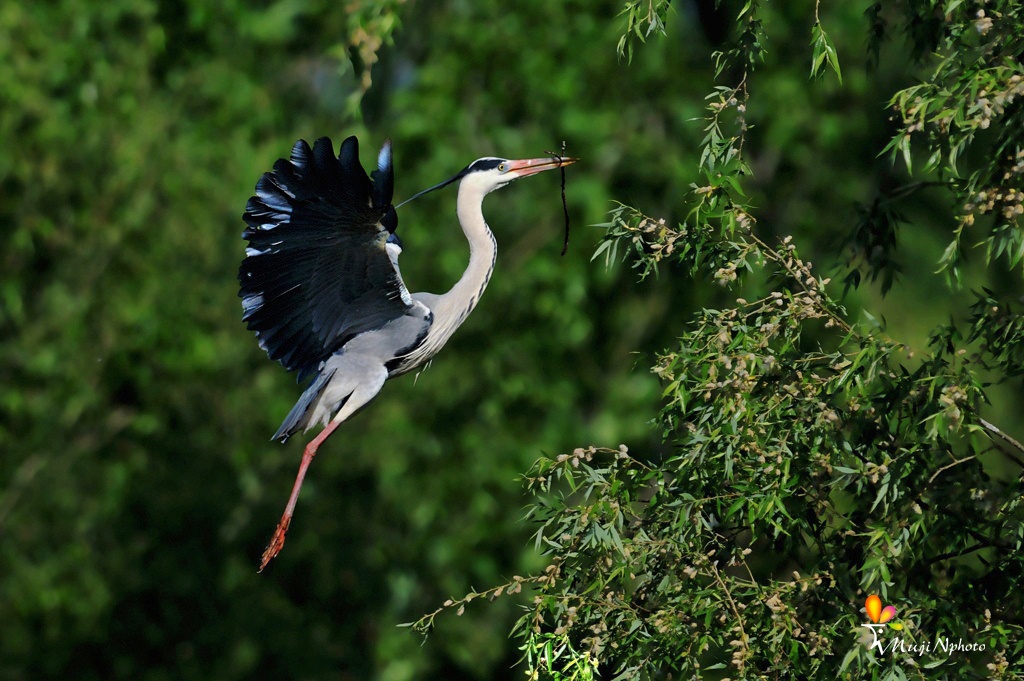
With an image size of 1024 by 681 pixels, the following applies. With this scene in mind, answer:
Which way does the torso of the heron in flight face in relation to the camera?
to the viewer's right
